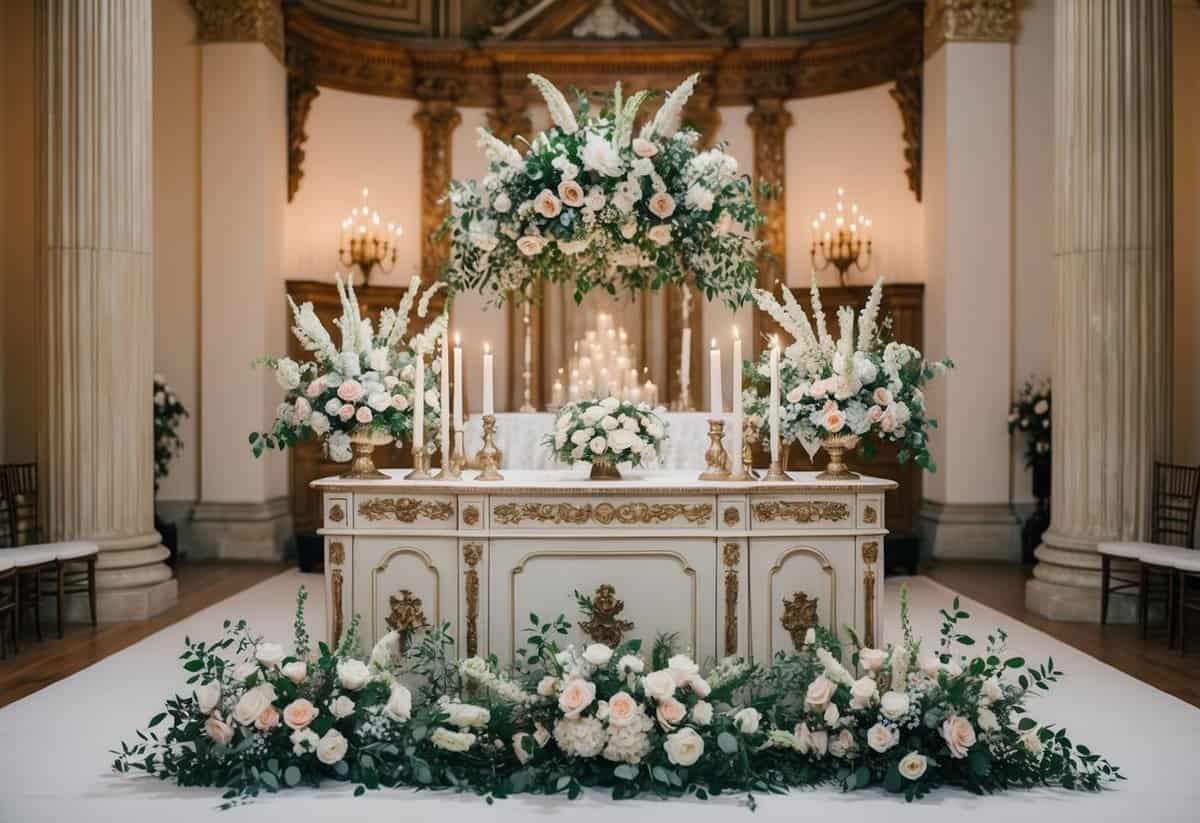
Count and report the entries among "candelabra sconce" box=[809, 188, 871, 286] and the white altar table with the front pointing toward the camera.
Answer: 2

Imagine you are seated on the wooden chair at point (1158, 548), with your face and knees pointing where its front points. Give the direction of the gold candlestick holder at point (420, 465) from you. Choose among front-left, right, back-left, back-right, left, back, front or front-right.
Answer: front

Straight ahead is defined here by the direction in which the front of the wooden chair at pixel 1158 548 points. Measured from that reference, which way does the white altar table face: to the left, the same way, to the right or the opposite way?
to the left

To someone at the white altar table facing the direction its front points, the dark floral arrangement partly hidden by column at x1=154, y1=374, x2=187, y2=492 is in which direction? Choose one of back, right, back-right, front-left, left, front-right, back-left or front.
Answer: back-right

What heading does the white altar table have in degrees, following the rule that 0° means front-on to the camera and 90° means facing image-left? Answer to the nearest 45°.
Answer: approximately 0°

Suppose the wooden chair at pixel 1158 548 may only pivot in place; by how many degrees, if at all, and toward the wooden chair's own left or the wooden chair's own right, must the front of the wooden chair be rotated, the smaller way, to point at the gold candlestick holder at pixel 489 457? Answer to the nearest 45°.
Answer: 0° — it already faces it

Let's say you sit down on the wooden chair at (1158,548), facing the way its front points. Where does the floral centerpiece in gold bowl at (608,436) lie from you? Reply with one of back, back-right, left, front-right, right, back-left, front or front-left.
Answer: front

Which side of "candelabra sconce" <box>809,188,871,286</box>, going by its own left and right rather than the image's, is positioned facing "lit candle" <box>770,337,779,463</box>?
front

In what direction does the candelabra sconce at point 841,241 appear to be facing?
toward the camera

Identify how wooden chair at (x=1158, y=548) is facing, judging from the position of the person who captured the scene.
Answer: facing the viewer and to the left of the viewer

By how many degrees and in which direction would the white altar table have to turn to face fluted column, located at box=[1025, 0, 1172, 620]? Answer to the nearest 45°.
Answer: approximately 135° to its left

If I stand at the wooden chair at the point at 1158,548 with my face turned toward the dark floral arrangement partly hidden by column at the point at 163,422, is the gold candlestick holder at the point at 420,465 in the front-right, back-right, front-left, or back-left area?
front-left

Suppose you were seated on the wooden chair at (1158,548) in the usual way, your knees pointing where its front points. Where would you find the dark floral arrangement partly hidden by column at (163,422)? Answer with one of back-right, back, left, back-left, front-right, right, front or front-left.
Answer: front-right

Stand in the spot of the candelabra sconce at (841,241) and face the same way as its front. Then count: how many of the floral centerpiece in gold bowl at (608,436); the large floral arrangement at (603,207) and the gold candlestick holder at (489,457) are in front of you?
3

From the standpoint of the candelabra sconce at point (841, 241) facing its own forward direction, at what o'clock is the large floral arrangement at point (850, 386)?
The large floral arrangement is roughly at 12 o'clock from the candelabra sconce.

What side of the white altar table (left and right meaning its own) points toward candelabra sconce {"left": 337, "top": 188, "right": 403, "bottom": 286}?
back

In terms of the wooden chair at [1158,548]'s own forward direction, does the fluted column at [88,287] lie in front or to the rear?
in front

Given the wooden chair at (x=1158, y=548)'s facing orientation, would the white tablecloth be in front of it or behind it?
in front
